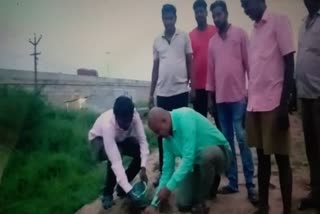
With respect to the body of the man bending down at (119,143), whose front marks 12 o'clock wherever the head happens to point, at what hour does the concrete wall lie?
The concrete wall is roughly at 7 o'clock from the man bending down.

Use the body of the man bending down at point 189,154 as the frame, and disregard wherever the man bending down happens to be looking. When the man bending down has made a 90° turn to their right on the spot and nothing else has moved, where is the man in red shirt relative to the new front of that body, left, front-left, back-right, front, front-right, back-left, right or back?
front-right

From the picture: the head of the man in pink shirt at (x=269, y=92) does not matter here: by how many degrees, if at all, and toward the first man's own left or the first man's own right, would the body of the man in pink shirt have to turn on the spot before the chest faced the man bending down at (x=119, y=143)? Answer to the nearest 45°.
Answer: approximately 45° to the first man's own right

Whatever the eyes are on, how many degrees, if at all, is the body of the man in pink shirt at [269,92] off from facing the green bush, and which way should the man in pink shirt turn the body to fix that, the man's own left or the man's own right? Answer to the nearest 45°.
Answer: approximately 90° to the man's own right

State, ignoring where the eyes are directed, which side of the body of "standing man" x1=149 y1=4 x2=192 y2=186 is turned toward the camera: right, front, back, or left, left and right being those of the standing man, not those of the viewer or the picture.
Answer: front

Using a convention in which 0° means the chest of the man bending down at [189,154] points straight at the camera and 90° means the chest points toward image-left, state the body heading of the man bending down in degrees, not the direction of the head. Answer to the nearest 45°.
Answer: approximately 45°

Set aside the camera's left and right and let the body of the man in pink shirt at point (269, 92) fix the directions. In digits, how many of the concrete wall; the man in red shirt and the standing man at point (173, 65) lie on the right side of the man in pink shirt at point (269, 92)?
3

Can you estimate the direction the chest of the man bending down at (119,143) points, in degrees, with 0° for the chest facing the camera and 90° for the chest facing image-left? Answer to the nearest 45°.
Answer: approximately 315°

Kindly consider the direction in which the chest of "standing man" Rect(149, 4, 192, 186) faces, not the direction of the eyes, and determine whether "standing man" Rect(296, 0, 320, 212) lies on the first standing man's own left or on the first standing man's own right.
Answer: on the first standing man's own left

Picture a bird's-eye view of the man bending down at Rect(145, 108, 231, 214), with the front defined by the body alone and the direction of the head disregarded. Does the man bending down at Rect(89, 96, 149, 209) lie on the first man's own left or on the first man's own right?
on the first man's own right

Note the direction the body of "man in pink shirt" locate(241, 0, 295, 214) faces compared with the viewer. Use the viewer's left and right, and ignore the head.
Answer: facing the viewer and to the left of the viewer
